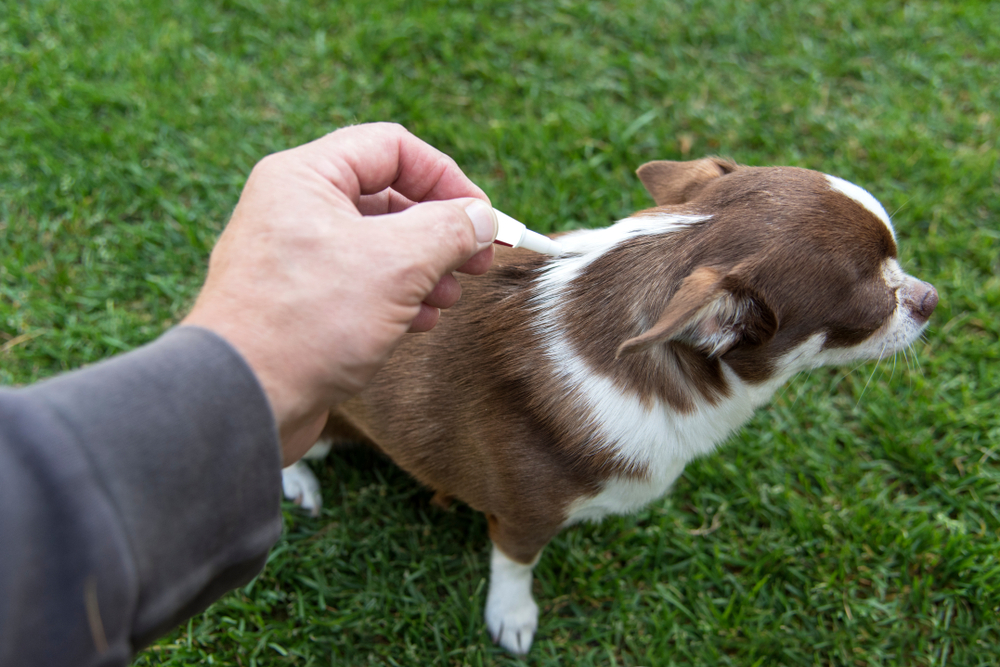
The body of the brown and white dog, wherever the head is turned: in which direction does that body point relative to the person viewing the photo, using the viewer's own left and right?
facing to the right of the viewer
